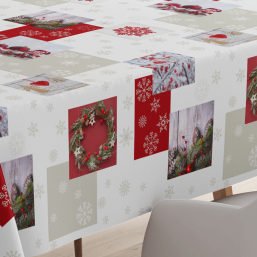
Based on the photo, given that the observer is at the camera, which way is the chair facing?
facing away from the viewer and to the left of the viewer
